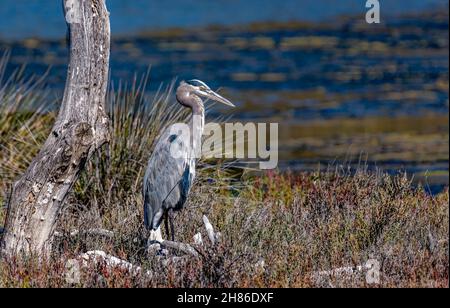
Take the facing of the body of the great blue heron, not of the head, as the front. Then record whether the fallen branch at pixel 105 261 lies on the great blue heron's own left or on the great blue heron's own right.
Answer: on the great blue heron's own right

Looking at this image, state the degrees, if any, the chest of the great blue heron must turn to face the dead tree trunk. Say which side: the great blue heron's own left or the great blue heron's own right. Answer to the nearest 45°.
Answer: approximately 135° to the great blue heron's own right

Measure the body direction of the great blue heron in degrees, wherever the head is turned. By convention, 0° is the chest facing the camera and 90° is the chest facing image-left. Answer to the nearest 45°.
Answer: approximately 270°
